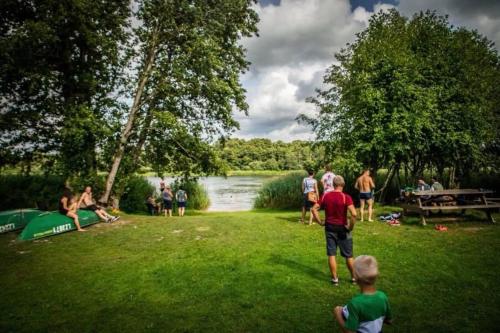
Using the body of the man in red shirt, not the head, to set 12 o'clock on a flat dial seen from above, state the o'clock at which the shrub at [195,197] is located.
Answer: The shrub is roughly at 11 o'clock from the man in red shirt.

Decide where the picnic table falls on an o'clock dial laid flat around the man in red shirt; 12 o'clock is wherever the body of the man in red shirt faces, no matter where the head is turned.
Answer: The picnic table is roughly at 1 o'clock from the man in red shirt.

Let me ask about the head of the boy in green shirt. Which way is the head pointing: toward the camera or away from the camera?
away from the camera

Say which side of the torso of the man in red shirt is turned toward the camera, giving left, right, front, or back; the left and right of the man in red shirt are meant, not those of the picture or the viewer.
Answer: back

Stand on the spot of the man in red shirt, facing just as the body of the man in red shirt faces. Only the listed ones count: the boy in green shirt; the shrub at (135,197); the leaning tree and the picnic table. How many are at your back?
1

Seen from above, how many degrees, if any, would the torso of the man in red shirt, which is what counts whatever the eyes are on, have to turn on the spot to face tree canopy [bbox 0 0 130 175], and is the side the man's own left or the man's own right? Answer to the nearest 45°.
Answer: approximately 45° to the man's own left

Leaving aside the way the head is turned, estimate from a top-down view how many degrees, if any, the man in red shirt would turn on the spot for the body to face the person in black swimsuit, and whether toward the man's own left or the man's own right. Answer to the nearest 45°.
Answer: approximately 90° to the man's own left

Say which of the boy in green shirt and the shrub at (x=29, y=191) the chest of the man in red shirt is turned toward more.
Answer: the shrub

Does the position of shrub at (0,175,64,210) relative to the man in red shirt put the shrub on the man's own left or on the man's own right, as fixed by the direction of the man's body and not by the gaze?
on the man's own left

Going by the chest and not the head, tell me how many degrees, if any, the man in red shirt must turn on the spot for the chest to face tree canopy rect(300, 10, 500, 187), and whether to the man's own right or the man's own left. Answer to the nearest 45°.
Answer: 0° — they already face it

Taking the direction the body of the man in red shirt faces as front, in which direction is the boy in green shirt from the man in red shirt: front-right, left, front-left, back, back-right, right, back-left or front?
back

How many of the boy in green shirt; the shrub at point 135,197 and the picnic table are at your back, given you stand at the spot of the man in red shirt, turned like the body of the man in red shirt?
1

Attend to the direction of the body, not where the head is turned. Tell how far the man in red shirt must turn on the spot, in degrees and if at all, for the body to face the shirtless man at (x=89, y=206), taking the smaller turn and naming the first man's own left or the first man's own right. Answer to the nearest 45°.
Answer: approximately 45° to the first man's own left

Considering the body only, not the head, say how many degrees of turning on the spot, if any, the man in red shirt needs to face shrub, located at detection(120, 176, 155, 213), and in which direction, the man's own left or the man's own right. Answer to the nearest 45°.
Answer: approximately 45° to the man's own left
